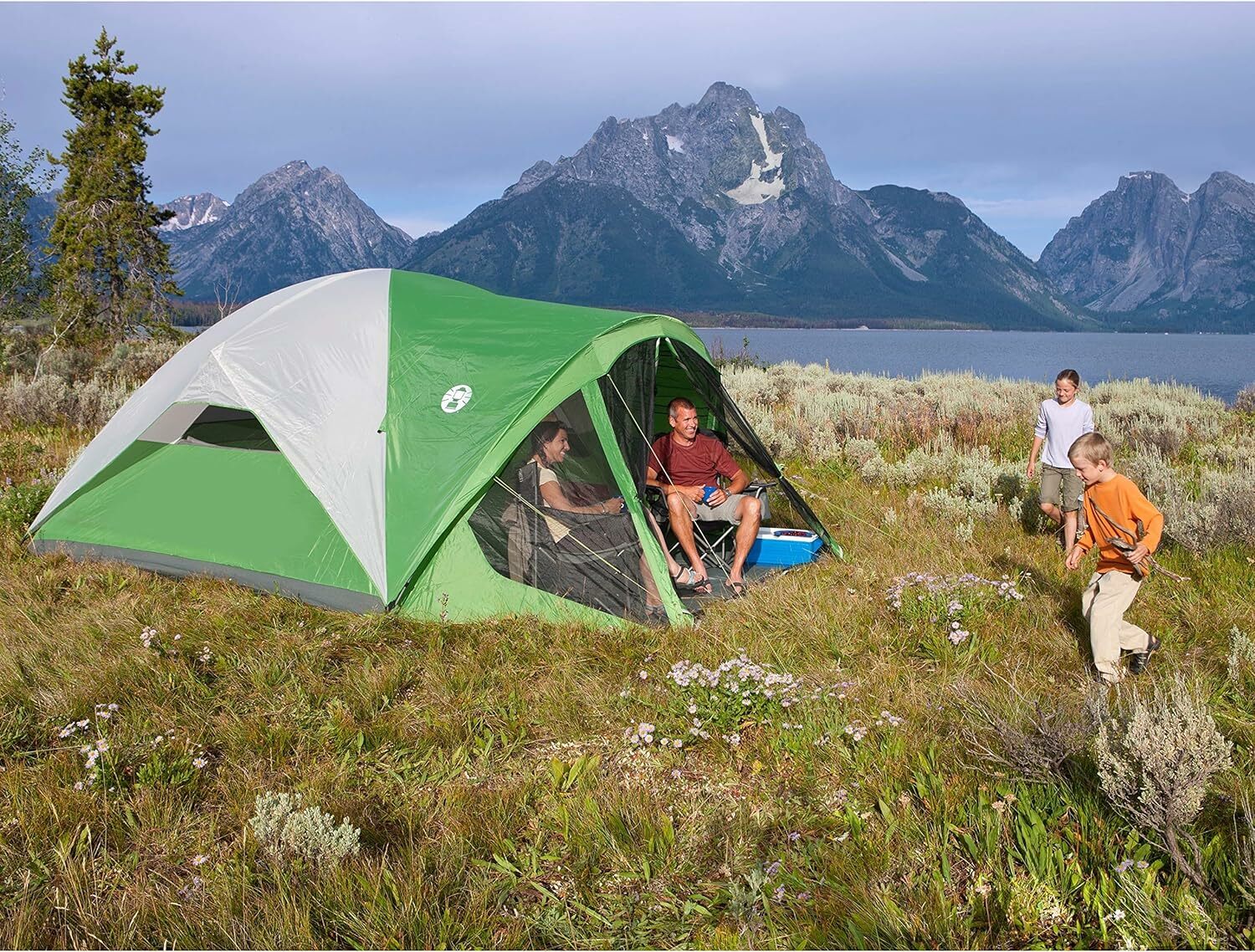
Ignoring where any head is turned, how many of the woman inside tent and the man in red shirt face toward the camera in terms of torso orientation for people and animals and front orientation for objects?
1

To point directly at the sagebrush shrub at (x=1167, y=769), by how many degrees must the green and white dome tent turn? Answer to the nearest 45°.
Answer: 0° — it already faces it

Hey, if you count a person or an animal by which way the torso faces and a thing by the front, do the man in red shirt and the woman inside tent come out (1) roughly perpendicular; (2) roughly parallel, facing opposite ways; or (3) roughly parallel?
roughly perpendicular

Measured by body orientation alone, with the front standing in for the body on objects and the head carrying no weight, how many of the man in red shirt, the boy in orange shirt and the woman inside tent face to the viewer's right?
1

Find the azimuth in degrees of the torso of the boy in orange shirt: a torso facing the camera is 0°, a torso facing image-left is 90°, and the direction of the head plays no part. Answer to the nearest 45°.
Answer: approximately 45°

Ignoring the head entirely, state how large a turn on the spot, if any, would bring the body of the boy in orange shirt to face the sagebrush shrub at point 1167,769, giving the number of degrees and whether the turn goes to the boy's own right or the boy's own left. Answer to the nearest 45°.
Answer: approximately 45° to the boy's own left

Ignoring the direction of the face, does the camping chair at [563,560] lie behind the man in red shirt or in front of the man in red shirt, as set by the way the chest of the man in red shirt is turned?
in front

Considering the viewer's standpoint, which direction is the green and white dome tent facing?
facing the viewer and to the right of the viewer

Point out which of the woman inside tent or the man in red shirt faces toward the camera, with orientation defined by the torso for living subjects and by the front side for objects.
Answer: the man in red shirt

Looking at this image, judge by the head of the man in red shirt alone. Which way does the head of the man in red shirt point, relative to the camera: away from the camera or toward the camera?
toward the camera

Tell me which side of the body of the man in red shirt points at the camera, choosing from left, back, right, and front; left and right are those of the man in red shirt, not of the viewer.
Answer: front

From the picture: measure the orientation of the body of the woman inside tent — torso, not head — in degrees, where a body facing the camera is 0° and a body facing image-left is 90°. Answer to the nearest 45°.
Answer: approximately 270°
